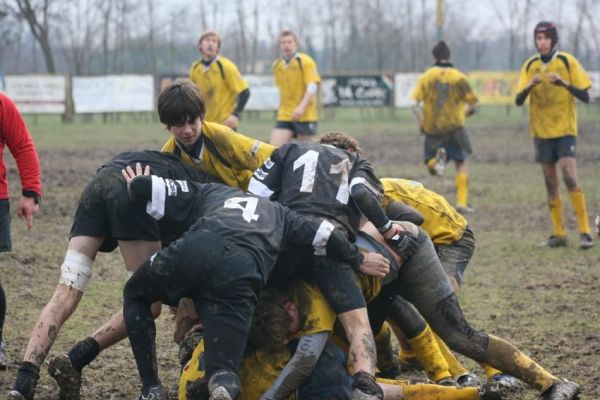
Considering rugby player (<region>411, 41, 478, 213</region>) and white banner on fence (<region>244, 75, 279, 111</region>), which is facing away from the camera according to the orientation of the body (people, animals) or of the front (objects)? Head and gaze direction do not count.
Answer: the rugby player

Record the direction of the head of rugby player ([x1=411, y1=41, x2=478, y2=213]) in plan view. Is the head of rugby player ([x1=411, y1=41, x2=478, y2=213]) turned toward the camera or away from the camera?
away from the camera

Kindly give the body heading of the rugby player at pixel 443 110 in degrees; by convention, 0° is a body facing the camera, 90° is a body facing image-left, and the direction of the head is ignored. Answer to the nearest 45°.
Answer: approximately 180°

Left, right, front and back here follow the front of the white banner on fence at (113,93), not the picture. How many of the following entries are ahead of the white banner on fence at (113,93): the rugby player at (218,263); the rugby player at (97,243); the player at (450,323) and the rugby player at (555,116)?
4

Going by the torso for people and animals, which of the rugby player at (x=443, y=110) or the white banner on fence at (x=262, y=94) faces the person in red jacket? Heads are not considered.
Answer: the white banner on fence

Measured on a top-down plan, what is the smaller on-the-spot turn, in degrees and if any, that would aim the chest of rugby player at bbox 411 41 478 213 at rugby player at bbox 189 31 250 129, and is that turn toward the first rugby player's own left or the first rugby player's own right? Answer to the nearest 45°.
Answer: approximately 135° to the first rugby player's own left

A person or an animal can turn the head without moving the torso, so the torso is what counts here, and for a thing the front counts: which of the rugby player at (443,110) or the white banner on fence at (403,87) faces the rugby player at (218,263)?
the white banner on fence

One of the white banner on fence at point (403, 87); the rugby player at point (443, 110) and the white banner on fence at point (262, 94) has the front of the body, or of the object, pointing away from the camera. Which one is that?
the rugby player

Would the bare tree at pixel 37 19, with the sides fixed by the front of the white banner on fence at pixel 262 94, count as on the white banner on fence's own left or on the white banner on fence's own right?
on the white banner on fence's own right

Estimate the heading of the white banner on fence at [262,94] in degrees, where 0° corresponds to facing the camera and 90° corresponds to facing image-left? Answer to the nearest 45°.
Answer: approximately 0°
